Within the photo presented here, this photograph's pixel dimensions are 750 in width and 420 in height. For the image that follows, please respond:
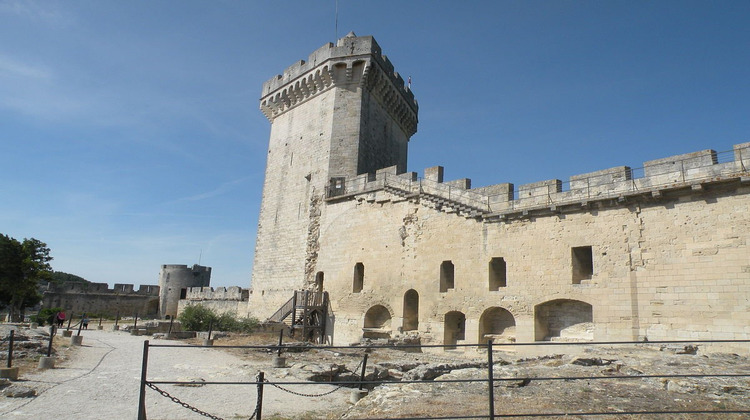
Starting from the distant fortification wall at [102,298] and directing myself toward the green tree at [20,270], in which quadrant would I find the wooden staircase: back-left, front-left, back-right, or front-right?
front-left

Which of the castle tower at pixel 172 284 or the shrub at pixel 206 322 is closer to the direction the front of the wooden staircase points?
the shrub

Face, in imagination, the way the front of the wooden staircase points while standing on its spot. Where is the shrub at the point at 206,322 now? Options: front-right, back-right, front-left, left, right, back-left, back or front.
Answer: front

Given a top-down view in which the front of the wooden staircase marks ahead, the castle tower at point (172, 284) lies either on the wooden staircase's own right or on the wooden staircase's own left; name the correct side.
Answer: on the wooden staircase's own right

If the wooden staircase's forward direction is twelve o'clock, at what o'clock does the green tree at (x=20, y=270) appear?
The green tree is roughly at 1 o'clock from the wooden staircase.

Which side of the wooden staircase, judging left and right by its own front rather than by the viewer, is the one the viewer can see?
left

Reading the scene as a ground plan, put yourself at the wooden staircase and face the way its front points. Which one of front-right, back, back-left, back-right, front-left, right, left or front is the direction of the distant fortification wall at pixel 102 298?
front-right

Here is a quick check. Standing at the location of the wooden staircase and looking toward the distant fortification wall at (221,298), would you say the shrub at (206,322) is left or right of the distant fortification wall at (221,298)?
left

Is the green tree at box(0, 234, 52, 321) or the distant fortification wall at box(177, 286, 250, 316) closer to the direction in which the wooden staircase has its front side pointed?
the green tree

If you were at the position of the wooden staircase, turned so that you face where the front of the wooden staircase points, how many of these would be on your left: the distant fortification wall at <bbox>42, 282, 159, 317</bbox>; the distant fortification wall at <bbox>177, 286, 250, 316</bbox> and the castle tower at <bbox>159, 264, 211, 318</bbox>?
0

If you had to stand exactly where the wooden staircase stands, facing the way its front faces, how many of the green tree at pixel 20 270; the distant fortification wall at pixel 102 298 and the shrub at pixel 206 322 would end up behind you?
0
